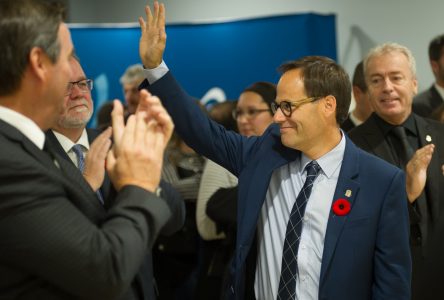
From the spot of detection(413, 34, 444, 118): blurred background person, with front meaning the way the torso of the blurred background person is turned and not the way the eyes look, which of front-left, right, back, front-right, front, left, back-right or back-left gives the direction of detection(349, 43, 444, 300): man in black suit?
front-right

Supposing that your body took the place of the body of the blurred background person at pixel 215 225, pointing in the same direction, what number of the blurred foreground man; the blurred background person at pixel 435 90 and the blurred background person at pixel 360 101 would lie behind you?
2

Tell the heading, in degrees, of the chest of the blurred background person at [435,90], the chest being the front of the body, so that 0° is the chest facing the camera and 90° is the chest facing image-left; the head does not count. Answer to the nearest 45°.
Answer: approximately 315°

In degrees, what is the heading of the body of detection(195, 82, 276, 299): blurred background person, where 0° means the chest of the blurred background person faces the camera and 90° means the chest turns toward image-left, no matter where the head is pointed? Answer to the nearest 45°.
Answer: approximately 45°

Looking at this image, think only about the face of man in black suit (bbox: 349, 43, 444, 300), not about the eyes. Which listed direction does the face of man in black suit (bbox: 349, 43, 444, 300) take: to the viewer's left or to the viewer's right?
to the viewer's left

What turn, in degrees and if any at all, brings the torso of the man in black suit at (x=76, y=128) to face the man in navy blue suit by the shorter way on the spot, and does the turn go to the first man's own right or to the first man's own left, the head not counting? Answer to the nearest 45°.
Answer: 0° — they already face them

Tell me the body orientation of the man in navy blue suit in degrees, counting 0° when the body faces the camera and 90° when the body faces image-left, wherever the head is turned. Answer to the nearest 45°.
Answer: approximately 45°

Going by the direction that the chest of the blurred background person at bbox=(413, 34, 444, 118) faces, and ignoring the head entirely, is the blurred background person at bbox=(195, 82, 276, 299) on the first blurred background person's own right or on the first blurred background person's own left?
on the first blurred background person's own right

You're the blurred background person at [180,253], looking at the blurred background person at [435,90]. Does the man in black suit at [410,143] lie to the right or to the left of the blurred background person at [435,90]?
right
